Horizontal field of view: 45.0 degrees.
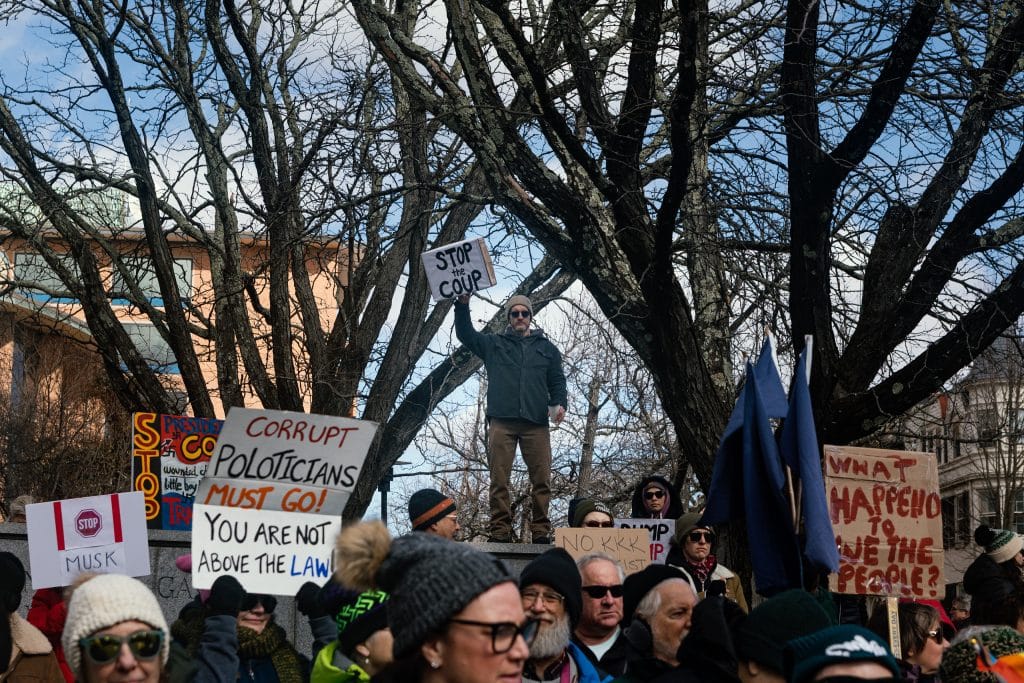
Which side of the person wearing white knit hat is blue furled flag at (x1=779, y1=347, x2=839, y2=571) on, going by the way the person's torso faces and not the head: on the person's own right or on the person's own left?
on the person's own left

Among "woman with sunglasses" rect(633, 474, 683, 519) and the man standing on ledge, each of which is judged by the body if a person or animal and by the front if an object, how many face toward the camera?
2

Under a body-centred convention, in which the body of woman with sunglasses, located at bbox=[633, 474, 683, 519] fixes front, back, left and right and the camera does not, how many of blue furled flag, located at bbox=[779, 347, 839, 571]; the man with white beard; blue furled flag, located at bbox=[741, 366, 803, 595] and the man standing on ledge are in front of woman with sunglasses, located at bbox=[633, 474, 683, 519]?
3

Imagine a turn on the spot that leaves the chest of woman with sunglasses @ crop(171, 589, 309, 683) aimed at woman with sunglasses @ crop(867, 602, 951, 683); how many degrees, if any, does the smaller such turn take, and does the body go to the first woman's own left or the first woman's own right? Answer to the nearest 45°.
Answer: approximately 90° to the first woman's own left

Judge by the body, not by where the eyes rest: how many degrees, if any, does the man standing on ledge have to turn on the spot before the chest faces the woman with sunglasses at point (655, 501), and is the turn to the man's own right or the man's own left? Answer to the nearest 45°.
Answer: approximately 45° to the man's own left
